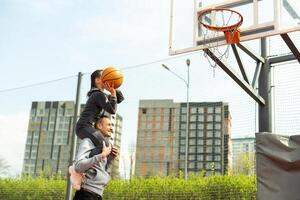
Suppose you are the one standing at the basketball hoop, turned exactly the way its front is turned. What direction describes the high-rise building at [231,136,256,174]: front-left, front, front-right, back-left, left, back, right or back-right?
back-right

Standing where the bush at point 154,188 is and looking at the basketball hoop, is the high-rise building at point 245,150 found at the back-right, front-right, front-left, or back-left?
back-left

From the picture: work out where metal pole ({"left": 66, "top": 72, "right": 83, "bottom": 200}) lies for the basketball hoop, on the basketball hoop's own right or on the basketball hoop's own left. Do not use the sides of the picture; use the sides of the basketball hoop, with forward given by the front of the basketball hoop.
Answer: on the basketball hoop's own right
